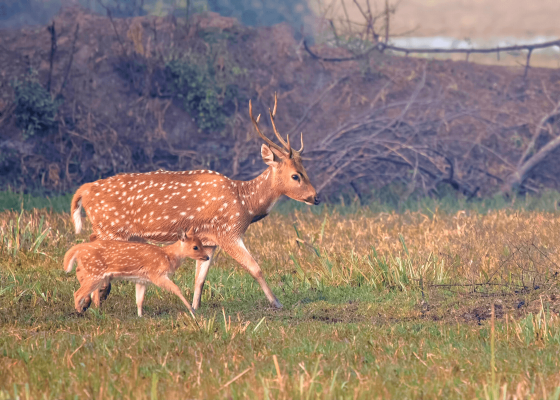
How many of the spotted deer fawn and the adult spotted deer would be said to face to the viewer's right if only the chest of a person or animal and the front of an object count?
2

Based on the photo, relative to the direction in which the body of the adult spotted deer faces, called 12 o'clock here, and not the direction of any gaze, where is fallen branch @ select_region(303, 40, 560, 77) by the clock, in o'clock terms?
The fallen branch is roughly at 10 o'clock from the adult spotted deer.

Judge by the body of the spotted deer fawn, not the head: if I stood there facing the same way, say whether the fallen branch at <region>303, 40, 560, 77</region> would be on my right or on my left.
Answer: on my left

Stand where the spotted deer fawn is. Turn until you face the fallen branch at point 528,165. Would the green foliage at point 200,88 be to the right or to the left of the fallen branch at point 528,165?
left

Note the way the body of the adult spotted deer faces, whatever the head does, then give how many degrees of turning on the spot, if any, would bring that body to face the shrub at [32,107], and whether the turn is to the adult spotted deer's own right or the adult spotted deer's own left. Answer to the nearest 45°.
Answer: approximately 90° to the adult spotted deer's own left

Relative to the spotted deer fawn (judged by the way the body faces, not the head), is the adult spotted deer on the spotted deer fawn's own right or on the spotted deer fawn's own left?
on the spotted deer fawn's own left

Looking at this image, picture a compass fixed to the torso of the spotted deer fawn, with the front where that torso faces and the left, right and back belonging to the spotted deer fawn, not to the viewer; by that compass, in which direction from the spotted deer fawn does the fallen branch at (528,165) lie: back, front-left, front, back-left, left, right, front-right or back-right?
front-left

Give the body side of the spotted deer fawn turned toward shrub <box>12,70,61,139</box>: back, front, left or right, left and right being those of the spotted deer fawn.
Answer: left

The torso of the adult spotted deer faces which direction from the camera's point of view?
to the viewer's right

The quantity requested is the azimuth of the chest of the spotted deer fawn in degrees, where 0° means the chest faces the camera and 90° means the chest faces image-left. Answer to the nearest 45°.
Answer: approximately 270°

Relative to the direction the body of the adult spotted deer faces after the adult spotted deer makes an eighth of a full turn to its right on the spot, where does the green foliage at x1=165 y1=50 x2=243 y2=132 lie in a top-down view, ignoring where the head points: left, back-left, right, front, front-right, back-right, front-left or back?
back-left

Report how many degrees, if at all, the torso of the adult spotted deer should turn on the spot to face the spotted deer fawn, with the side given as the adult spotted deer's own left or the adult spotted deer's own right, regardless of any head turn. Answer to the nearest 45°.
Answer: approximately 135° to the adult spotted deer's own right

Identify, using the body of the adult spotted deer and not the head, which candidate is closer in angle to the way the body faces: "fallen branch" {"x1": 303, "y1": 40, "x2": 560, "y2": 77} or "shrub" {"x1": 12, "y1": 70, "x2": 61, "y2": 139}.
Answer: the fallen branch

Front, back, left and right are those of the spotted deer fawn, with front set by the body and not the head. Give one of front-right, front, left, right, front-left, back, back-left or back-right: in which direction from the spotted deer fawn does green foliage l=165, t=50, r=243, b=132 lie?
left
